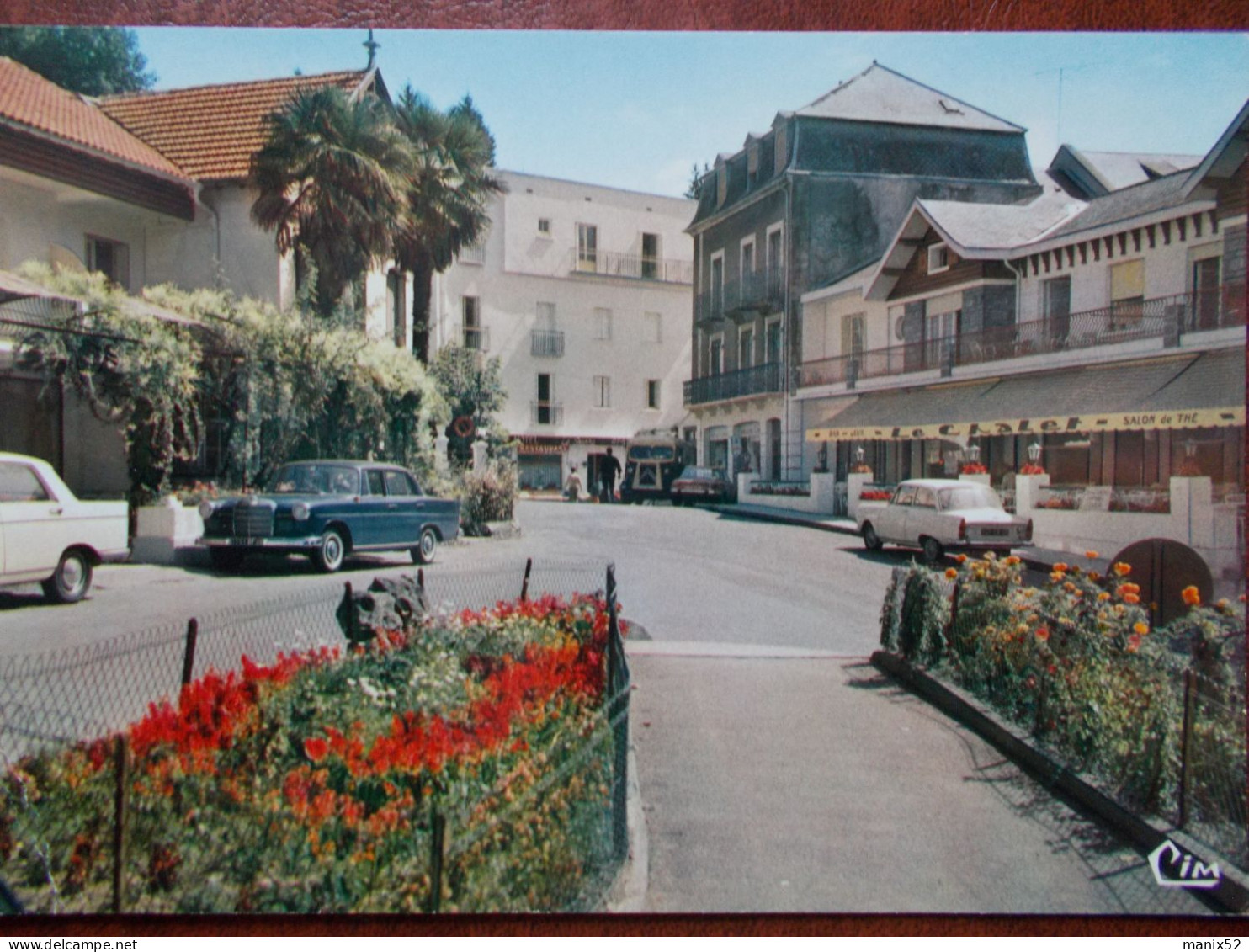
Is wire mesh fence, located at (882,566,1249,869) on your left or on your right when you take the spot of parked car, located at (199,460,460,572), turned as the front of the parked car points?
on your left

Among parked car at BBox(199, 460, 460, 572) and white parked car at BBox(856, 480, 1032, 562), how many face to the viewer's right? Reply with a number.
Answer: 0

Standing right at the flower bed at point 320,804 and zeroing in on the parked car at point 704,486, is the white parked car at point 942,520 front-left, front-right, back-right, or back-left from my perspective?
front-right

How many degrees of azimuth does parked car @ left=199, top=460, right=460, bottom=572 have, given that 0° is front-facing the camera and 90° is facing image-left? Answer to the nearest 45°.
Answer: approximately 45°

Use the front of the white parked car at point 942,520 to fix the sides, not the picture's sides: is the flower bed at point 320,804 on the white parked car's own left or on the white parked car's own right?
on the white parked car's own left

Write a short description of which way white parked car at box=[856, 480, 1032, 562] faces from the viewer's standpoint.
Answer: facing away from the viewer and to the left of the viewer
